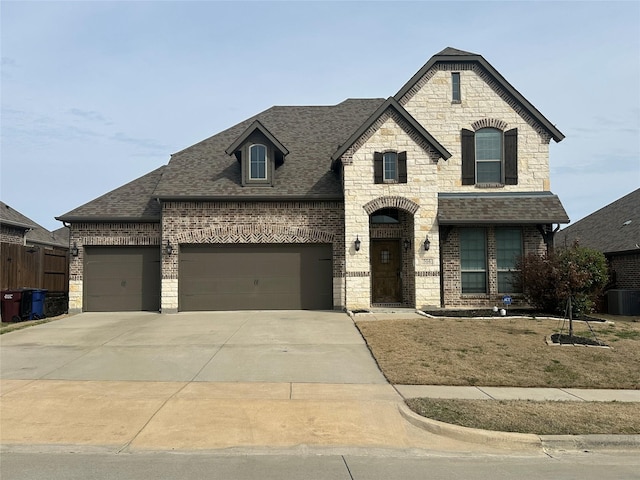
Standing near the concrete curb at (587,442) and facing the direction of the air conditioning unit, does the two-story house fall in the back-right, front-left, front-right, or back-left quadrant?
front-left

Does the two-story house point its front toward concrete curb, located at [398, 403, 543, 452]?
yes

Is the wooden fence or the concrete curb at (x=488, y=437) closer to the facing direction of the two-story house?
the concrete curb

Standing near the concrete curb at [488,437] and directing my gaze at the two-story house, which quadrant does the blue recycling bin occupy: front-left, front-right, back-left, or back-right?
front-left

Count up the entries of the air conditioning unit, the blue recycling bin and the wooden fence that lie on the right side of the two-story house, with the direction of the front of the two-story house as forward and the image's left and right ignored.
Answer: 2

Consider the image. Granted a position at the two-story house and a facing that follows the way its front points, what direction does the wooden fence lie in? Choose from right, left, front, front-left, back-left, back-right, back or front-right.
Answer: right

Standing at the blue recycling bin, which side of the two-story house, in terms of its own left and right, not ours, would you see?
right

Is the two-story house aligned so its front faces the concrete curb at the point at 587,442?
yes

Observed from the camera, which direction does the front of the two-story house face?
facing the viewer

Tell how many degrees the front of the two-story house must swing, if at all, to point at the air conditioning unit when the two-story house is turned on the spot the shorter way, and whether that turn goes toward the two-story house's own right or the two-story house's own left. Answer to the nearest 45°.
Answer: approximately 90° to the two-story house's own left
